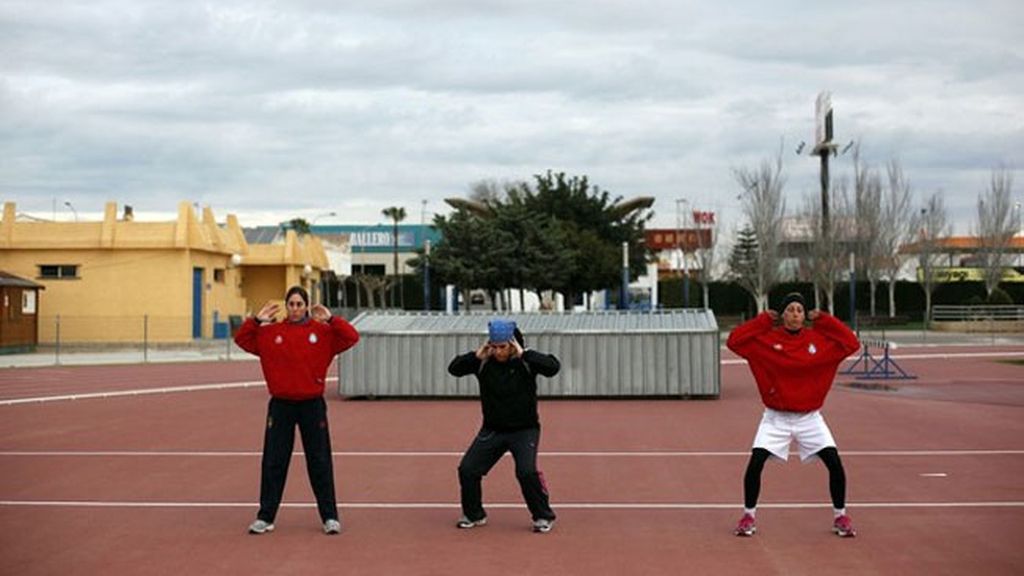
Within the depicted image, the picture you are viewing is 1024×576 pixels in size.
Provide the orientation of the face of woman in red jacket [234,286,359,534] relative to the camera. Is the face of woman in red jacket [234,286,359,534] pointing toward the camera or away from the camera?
toward the camera

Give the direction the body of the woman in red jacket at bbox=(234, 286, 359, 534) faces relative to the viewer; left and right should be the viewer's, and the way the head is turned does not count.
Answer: facing the viewer

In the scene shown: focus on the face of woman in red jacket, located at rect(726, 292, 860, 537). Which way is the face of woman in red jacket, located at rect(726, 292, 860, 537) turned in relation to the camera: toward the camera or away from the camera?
toward the camera

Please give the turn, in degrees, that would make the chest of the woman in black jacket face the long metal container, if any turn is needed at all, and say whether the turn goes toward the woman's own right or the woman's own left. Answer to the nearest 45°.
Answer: approximately 180°

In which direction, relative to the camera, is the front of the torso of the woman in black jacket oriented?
toward the camera

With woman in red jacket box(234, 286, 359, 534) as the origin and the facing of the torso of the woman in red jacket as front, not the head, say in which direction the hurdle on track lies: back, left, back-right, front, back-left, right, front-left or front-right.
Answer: back-left

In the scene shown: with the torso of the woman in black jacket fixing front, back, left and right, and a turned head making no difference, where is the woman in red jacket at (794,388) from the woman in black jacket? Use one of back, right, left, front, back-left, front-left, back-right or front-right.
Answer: left

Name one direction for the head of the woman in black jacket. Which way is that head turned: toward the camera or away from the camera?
toward the camera

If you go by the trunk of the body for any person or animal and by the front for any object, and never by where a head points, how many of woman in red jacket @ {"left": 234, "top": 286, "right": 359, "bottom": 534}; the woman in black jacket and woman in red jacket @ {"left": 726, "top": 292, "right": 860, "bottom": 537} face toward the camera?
3

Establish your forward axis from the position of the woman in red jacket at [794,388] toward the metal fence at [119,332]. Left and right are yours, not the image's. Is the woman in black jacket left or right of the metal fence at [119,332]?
left

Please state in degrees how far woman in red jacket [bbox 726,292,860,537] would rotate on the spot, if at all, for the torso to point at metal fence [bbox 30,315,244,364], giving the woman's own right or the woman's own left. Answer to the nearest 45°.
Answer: approximately 135° to the woman's own right

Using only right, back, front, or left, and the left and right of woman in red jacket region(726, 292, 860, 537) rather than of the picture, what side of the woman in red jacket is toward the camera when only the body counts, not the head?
front

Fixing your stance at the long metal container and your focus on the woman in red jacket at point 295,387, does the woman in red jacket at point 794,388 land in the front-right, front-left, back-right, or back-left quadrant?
front-left
